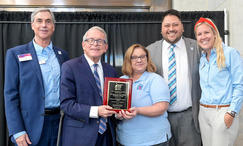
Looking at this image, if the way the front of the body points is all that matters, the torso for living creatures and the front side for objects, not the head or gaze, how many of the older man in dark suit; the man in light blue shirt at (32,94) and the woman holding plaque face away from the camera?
0

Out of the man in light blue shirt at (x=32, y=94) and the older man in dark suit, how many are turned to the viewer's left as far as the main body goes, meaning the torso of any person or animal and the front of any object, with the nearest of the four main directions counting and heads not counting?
0

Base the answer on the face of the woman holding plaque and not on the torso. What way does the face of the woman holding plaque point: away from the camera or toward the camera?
toward the camera

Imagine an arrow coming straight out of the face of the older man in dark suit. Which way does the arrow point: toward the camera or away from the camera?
toward the camera

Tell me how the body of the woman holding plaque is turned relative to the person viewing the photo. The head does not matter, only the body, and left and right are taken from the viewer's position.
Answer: facing the viewer and to the left of the viewer

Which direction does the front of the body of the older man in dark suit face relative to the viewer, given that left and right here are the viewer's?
facing the viewer and to the right of the viewer
